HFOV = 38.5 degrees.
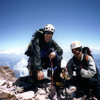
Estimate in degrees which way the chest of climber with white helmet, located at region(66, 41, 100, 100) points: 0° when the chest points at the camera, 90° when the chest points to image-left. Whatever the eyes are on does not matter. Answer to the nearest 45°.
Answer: approximately 45°

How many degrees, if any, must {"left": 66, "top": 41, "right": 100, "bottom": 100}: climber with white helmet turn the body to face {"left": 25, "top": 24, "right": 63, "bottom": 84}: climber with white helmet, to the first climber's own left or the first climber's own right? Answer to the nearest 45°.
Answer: approximately 45° to the first climber's own right
